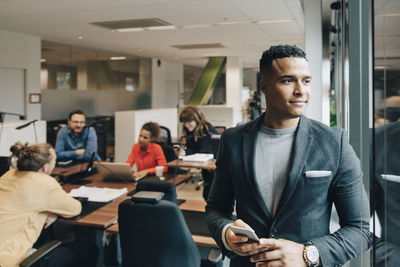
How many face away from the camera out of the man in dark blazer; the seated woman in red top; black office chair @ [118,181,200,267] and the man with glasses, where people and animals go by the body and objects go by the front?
1

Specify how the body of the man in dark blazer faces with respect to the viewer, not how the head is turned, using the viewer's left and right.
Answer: facing the viewer

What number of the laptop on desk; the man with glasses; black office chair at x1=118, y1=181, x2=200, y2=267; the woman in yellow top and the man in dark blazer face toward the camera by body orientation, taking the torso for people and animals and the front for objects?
2

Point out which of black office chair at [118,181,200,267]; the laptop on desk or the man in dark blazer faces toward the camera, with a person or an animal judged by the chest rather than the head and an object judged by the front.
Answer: the man in dark blazer

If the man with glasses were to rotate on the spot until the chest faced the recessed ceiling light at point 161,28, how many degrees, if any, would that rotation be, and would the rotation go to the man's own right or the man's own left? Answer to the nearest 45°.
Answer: approximately 135° to the man's own left

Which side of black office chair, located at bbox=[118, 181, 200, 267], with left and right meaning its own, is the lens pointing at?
back

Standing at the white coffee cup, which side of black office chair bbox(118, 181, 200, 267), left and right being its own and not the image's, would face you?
front

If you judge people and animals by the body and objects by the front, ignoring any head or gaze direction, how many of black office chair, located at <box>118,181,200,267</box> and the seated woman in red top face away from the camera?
1

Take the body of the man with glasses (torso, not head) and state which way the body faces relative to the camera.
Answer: toward the camera

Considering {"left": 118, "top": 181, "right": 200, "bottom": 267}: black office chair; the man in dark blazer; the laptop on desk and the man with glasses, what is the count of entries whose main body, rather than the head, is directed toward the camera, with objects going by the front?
2

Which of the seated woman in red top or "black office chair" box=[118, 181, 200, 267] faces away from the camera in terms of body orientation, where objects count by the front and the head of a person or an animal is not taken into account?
the black office chair

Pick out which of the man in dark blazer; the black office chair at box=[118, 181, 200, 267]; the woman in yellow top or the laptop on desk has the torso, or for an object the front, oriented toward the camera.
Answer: the man in dark blazer

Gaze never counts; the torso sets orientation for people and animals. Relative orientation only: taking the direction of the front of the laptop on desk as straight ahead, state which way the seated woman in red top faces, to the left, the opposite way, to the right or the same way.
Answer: the opposite way

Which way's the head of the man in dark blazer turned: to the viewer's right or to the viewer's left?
to the viewer's right

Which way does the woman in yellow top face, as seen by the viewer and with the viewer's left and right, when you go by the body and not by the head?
facing away from the viewer and to the right of the viewer

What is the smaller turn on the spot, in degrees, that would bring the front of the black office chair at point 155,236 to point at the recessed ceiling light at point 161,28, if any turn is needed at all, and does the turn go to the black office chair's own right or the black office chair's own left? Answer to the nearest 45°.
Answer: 0° — it already faces it
